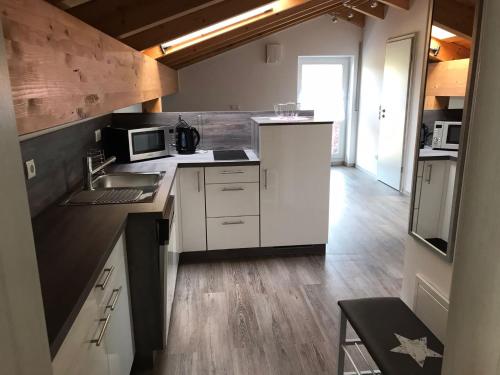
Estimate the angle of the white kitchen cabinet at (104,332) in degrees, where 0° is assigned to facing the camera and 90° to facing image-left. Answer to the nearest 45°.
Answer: approximately 315°

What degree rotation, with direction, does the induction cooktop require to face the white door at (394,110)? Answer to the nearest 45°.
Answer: approximately 135° to its left

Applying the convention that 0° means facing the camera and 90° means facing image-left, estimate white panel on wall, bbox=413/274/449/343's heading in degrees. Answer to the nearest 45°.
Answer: approximately 45°

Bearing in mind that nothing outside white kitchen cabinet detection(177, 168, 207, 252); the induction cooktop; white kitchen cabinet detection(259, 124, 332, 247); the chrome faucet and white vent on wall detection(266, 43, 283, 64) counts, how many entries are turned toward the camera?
4

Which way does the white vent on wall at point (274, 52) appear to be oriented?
toward the camera

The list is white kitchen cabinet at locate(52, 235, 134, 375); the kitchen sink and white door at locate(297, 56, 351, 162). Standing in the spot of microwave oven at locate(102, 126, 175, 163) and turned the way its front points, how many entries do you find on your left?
1

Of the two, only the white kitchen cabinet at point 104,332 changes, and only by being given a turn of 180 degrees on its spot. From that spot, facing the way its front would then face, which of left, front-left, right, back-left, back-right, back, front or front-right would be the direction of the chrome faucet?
front-right

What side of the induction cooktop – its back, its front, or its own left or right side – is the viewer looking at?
front

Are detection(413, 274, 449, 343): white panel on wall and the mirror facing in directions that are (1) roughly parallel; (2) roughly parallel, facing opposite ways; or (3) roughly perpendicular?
roughly parallel

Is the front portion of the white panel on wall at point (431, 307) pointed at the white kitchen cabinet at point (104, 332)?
yes

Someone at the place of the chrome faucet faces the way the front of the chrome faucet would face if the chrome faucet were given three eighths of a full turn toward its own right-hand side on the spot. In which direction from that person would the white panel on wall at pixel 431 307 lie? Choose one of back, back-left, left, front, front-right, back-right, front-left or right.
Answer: left

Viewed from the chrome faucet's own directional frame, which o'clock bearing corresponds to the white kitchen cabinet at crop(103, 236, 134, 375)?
The white kitchen cabinet is roughly at 3 o'clock from the chrome faucet.

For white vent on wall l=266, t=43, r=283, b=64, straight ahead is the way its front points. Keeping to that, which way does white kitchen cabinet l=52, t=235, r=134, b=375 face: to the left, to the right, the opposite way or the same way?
to the left

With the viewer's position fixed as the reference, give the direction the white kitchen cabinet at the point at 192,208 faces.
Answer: facing the viewer

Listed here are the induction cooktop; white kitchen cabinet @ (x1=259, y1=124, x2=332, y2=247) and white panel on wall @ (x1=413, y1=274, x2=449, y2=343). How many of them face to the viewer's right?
0

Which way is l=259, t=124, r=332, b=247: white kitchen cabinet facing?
toward the camera
